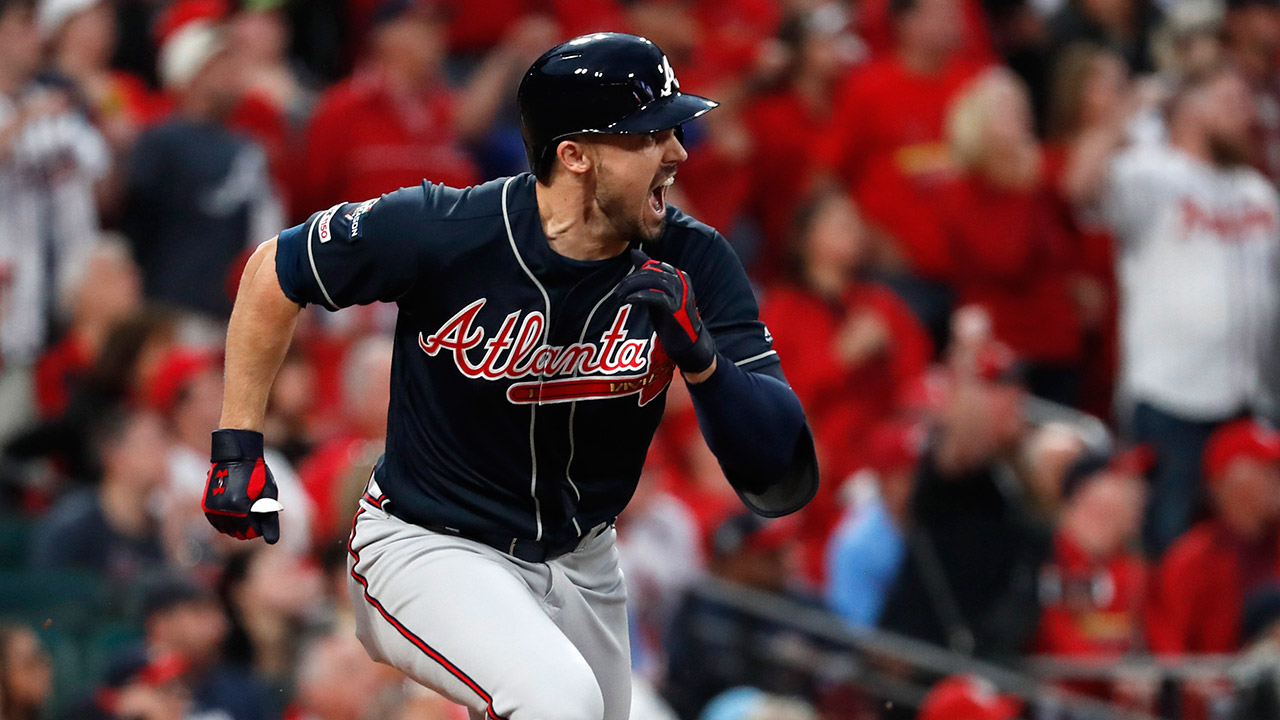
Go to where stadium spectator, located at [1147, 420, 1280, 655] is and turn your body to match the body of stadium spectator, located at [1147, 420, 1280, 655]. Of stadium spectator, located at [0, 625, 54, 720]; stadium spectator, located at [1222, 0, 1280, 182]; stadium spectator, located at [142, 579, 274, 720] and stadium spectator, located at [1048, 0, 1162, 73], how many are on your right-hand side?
2

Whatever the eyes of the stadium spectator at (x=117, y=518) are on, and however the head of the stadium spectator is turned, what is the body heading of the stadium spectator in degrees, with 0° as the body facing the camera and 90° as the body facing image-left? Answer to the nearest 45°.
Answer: approximately 315°

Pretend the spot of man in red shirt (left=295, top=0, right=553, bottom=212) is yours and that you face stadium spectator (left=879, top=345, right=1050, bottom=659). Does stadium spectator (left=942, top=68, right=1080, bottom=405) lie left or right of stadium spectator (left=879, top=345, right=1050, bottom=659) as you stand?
left

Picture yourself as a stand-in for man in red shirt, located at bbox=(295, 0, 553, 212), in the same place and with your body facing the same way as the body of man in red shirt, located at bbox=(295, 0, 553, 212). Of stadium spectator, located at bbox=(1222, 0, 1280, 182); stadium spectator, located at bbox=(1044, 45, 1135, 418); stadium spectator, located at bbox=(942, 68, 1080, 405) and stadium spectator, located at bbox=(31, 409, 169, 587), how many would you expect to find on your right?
1

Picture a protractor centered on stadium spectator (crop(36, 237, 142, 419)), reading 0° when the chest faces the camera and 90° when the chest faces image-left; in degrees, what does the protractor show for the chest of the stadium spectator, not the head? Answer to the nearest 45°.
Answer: approximately 315°

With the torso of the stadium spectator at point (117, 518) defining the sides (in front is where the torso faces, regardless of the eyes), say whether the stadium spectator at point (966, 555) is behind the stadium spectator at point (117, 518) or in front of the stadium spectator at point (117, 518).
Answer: in front

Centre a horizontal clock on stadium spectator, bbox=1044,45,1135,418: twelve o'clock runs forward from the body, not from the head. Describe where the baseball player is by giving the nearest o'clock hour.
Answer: The baseball player is roughly at 2 o'clock from the stadium spectator.

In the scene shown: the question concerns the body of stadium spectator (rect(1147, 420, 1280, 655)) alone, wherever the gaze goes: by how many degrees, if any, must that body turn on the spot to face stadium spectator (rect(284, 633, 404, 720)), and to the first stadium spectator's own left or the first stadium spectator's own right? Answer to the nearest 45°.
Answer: approximately 90° to the first stadium spectator's own right

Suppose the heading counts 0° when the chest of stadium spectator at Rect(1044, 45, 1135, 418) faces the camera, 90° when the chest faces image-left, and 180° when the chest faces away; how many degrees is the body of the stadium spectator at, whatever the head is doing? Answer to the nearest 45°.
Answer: approximately 315°

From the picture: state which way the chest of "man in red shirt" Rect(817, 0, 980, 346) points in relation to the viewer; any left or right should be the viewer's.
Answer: facing the viewer and to the right of the viewer
